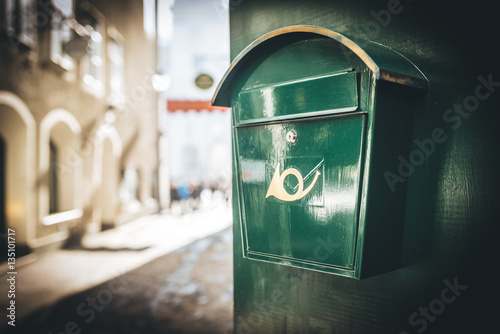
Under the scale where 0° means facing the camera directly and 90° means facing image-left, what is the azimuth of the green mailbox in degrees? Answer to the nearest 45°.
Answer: approximately 45°

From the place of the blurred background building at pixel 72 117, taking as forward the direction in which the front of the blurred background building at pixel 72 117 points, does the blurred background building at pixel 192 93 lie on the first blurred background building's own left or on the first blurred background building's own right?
on the first blurred background building's own left

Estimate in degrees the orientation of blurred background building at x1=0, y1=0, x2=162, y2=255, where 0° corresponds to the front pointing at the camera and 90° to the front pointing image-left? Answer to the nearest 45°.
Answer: approximately 315°

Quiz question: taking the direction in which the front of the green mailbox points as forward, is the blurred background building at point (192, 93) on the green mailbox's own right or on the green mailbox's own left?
on the green mailbox's own right

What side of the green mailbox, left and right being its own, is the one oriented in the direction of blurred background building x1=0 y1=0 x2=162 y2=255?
right

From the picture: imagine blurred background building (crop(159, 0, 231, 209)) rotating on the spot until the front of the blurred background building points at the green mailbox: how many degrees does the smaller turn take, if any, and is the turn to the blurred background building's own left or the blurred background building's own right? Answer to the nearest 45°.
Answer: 0° — it already faces it

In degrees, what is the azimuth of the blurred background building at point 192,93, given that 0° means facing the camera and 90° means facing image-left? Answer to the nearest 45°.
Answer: approximately 0°

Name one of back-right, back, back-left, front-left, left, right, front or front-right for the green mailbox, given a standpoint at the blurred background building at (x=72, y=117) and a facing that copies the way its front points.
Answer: front-right

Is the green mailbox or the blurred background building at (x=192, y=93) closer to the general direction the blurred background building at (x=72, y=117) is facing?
the green mailbox

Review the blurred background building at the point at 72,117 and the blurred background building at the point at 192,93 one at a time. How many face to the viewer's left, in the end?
0

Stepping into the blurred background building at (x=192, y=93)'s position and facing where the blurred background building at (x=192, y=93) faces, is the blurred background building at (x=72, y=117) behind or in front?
in front
